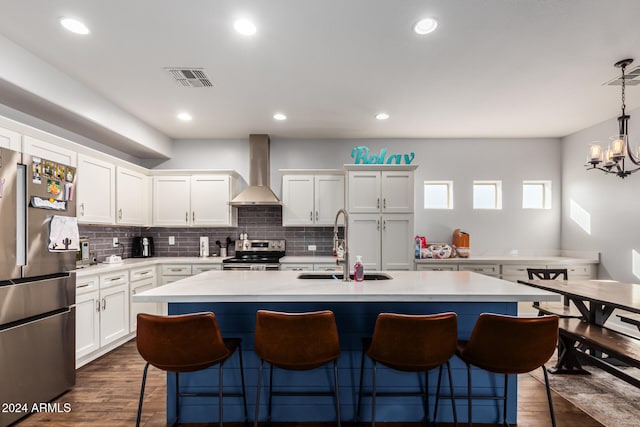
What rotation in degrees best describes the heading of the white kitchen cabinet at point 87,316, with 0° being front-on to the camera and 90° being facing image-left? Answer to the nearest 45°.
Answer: approximately 315°

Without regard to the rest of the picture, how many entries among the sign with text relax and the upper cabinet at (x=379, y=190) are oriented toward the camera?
2

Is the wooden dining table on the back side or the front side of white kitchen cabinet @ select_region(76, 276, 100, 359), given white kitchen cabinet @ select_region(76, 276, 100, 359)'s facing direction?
on the front side

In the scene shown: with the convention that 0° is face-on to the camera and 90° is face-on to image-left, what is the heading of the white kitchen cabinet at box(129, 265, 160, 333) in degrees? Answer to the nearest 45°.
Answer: approximately 315°

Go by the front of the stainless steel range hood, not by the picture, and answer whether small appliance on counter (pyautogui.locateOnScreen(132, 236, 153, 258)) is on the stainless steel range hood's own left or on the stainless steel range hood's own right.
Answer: on the stainless steel range hood's own right

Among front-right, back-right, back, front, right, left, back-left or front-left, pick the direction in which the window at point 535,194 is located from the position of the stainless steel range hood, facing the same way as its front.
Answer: left

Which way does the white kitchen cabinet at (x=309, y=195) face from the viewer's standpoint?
toward the camera

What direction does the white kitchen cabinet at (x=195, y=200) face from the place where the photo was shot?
facing the viewer

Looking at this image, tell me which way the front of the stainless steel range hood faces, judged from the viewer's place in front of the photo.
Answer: facing the viewer

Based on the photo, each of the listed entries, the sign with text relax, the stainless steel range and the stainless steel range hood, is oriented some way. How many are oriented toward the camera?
3
